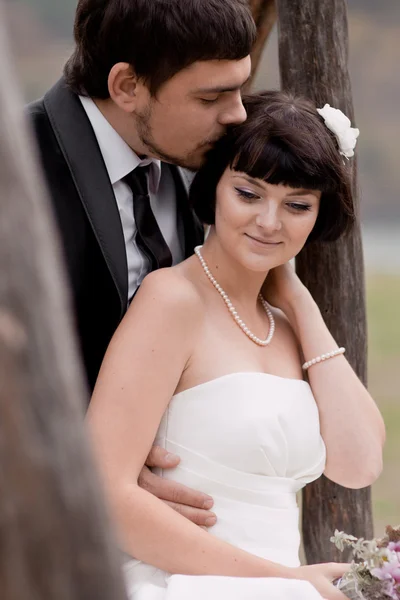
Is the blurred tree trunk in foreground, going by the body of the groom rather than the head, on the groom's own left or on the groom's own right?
on the groom's own right

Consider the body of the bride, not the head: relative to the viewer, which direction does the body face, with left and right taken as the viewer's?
facing the viewer and to the right of the viewer

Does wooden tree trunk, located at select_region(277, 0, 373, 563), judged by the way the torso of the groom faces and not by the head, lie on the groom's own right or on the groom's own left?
on the groom's own left

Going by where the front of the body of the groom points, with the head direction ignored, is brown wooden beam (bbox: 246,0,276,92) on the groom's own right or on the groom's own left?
on the groom's own left

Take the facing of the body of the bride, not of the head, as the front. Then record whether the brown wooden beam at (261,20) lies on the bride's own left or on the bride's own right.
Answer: on the bride's own left

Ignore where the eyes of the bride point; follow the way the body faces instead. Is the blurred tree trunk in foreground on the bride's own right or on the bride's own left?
on the bride's own right

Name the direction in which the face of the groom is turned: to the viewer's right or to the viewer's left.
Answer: to the viewer's right
